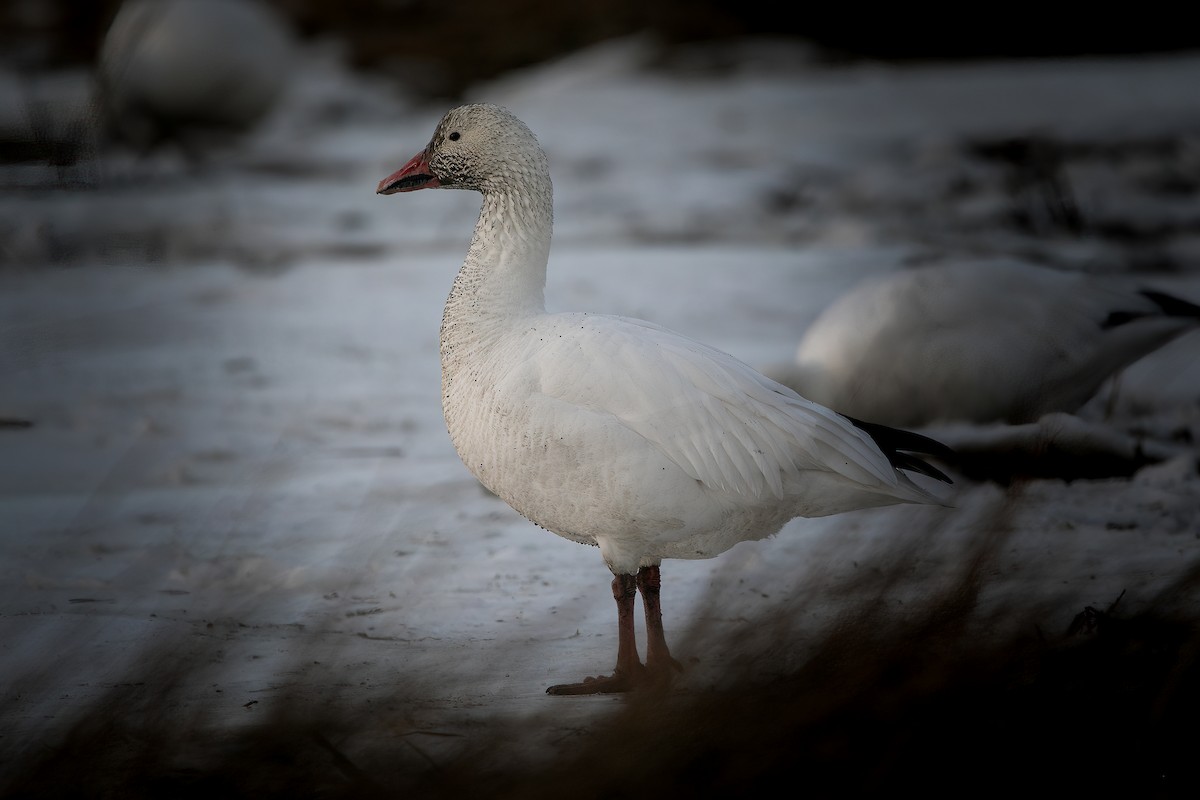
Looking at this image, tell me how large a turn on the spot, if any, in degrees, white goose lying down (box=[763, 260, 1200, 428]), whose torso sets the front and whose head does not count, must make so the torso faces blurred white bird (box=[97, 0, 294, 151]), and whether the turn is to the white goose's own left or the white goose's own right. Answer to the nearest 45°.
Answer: approximately 45° to the white goose's own right

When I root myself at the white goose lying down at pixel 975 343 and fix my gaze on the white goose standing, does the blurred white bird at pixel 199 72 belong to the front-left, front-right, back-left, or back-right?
back-right

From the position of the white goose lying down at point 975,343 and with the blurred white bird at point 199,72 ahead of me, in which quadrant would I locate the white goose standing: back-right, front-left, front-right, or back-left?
back-left

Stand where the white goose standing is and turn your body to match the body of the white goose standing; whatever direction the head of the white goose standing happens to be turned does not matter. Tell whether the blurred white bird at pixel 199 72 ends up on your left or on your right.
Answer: on your right

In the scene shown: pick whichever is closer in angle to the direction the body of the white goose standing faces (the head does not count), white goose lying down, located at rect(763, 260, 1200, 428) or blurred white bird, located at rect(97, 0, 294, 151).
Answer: the blurred white bird

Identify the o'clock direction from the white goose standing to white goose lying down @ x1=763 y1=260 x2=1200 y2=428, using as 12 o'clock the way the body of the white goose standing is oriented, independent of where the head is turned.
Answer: The white goose lying down is roughly at 4 o'clock from the white goose standing.

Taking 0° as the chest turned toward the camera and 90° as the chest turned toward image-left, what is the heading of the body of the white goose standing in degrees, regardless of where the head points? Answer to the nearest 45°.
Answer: approximately 90°

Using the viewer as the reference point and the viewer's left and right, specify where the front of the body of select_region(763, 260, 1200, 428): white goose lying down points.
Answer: facing to the left of the viewer

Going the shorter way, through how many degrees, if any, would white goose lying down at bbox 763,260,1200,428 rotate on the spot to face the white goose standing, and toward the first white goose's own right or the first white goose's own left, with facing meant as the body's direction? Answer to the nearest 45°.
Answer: approximately 90° to the first white goose's own left

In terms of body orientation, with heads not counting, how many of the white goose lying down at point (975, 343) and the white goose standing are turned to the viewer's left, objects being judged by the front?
2
